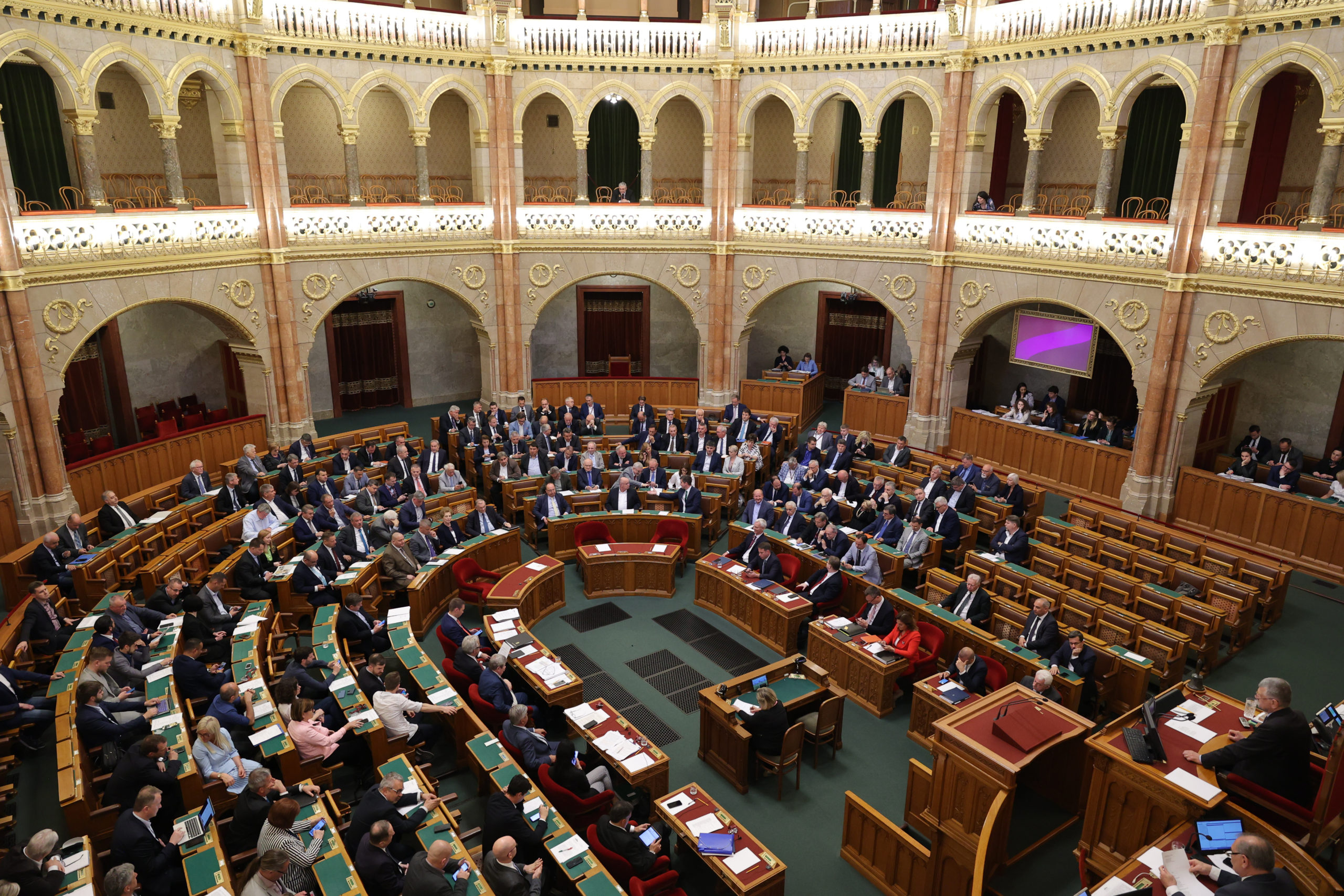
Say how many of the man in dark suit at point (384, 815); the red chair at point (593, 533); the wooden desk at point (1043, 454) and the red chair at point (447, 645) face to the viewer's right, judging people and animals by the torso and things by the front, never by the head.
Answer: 2

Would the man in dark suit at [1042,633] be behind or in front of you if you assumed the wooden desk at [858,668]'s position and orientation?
behind

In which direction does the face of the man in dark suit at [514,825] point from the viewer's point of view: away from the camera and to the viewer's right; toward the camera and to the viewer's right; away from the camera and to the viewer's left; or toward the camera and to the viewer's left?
away from the camera and to the viewer's right

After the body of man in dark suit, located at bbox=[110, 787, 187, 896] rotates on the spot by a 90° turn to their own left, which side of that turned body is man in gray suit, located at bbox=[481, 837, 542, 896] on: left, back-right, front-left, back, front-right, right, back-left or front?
back-right

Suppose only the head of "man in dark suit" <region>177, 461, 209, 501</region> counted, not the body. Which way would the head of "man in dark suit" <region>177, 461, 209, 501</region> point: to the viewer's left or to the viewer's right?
to the viewer's right

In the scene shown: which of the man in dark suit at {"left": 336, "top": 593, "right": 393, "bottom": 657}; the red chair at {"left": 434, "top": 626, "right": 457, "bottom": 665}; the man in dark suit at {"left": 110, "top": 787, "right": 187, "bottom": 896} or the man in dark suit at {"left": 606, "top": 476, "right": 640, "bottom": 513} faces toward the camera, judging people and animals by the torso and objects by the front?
the man in dark suit at {"left": 606, "top": 476, "right": 640, "bottom": 513}

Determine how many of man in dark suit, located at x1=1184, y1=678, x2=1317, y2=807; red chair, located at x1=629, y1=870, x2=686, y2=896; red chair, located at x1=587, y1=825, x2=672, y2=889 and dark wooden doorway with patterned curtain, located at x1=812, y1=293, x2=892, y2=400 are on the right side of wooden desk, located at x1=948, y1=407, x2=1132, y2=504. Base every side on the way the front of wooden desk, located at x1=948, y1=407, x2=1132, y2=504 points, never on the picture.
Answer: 1

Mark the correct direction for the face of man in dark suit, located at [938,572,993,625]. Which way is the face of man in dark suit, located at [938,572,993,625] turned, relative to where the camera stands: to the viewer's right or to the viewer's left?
to the viewer's left

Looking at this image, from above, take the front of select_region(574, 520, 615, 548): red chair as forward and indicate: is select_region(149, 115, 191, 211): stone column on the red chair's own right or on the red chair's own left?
on the red chair's own right
